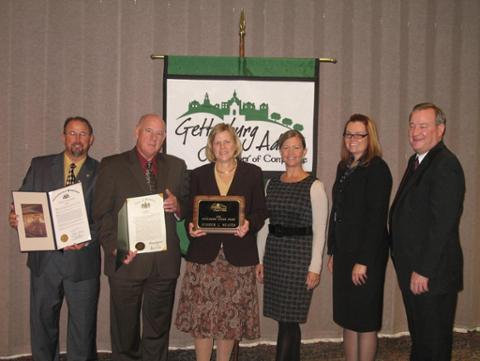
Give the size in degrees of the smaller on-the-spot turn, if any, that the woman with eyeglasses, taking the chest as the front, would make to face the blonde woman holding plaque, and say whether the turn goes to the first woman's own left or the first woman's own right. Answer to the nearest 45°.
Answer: approximately 45° to the first woman's own right

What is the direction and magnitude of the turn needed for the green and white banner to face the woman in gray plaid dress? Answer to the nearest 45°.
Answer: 0° — it already faces them

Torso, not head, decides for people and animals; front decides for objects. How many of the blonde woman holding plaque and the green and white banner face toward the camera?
2

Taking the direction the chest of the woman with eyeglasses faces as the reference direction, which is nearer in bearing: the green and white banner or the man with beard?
the man with beard

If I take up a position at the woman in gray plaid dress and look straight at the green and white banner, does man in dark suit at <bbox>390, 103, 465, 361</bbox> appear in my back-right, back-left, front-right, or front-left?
back-right

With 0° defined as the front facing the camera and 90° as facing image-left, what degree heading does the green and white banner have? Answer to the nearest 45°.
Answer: approximately 0°

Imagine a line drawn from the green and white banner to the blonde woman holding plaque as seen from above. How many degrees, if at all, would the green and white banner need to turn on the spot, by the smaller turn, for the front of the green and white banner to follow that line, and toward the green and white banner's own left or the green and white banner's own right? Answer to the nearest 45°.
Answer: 0° — it already faces them

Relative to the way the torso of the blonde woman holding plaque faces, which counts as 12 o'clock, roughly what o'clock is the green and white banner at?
The green and white banner is roughly at 6 o'clock from the blonde woman holding plaque.

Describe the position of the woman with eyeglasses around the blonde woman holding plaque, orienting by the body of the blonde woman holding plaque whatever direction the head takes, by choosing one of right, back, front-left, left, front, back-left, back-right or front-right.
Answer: left

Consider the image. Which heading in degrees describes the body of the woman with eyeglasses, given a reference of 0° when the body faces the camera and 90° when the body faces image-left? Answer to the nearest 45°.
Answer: approximately 45°
